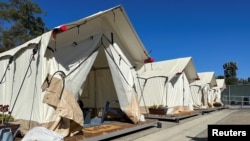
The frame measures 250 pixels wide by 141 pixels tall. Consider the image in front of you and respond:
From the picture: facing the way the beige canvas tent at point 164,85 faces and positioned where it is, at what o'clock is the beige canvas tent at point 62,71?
the beige canvas tent at point 62,71 is roughly at 2 o'clock from the beige canvas tent at point 164,85.

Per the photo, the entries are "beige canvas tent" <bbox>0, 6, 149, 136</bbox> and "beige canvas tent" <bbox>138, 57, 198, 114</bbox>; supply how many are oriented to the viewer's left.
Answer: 0

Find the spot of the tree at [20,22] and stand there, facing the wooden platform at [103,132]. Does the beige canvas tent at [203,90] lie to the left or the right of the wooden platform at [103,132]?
left

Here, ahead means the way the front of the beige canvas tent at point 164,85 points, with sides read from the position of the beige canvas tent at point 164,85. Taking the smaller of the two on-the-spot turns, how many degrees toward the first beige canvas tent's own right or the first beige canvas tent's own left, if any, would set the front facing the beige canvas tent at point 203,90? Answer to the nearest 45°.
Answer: approximately 135° to the first beige canvas tent's own left

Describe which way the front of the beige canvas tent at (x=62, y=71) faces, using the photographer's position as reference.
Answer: facing the viewer and to the right of the viewer

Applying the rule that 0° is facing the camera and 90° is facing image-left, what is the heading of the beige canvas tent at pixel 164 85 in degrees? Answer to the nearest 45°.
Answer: approximately 315°

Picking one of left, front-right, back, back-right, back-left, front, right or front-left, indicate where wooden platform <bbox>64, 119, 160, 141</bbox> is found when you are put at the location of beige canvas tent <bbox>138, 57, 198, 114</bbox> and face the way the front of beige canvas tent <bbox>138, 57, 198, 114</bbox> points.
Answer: front-right

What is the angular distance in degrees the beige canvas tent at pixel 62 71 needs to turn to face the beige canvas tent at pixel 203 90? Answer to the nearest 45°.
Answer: approximately 90° to its left
